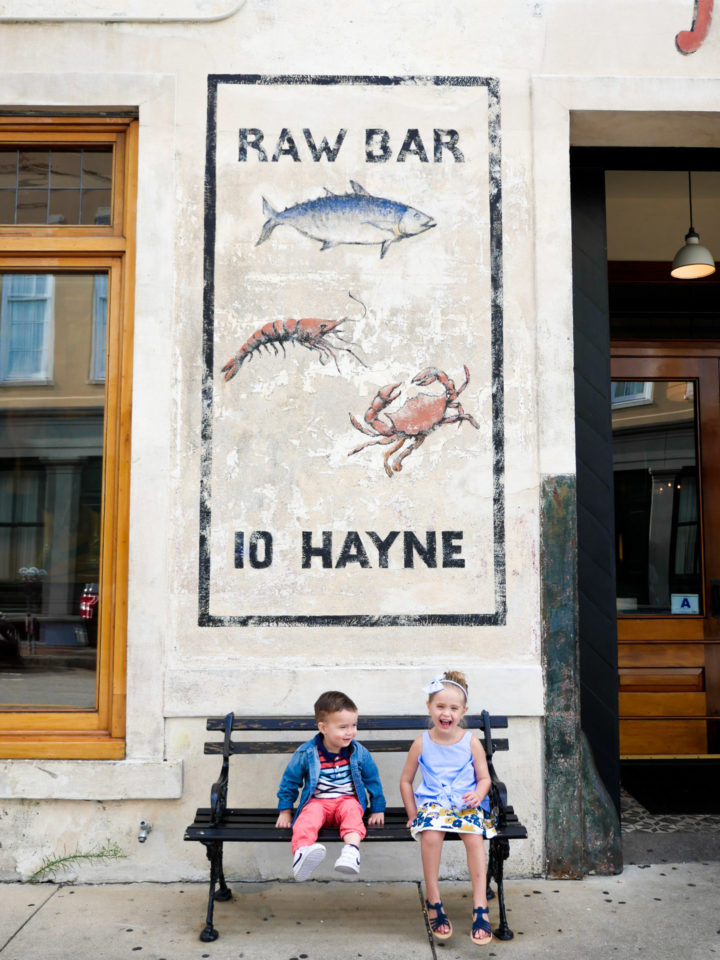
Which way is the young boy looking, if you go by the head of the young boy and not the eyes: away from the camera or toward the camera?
toward the camera

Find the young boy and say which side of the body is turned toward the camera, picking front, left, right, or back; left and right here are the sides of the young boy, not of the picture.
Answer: front

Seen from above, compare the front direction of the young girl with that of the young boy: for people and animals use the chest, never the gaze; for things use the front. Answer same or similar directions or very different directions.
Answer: same or similar directions

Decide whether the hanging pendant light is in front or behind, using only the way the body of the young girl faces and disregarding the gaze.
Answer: behind

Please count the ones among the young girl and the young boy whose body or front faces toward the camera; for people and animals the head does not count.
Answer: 2

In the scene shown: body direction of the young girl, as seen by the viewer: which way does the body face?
toward the camera

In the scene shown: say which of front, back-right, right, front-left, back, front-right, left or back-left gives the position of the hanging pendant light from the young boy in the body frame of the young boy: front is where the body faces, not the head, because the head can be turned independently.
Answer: back-left
